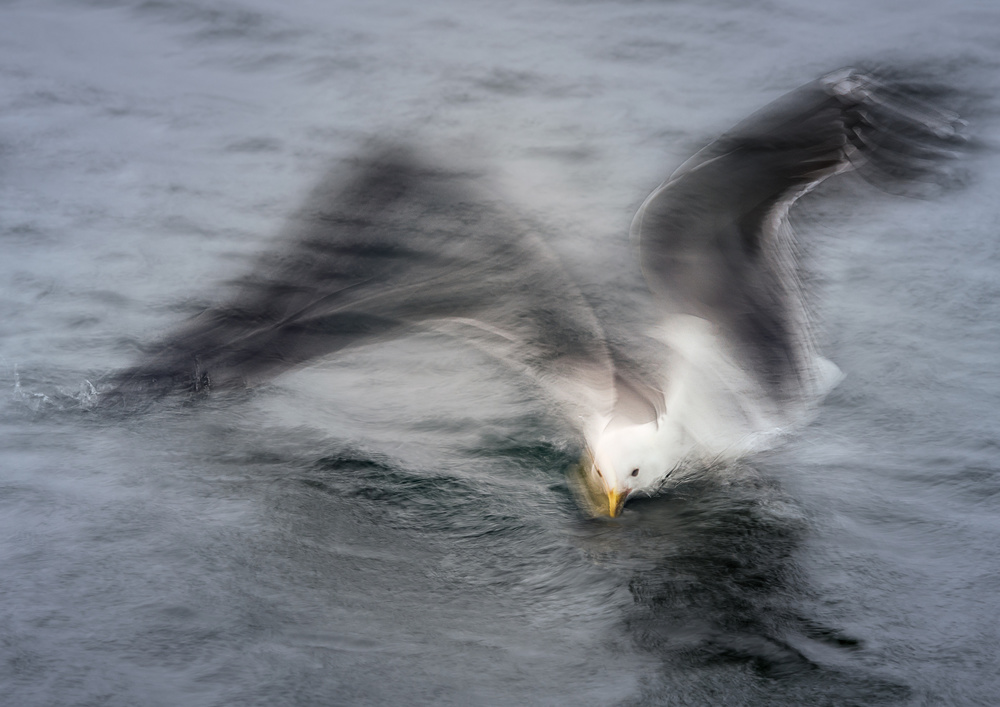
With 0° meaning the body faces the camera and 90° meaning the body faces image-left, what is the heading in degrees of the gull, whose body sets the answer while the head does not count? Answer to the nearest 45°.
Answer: approximately 45°
